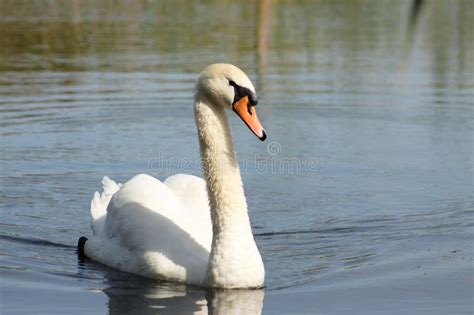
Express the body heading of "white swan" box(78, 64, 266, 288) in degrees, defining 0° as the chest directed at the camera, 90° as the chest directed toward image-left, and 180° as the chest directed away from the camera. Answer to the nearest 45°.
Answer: approximately 315°
